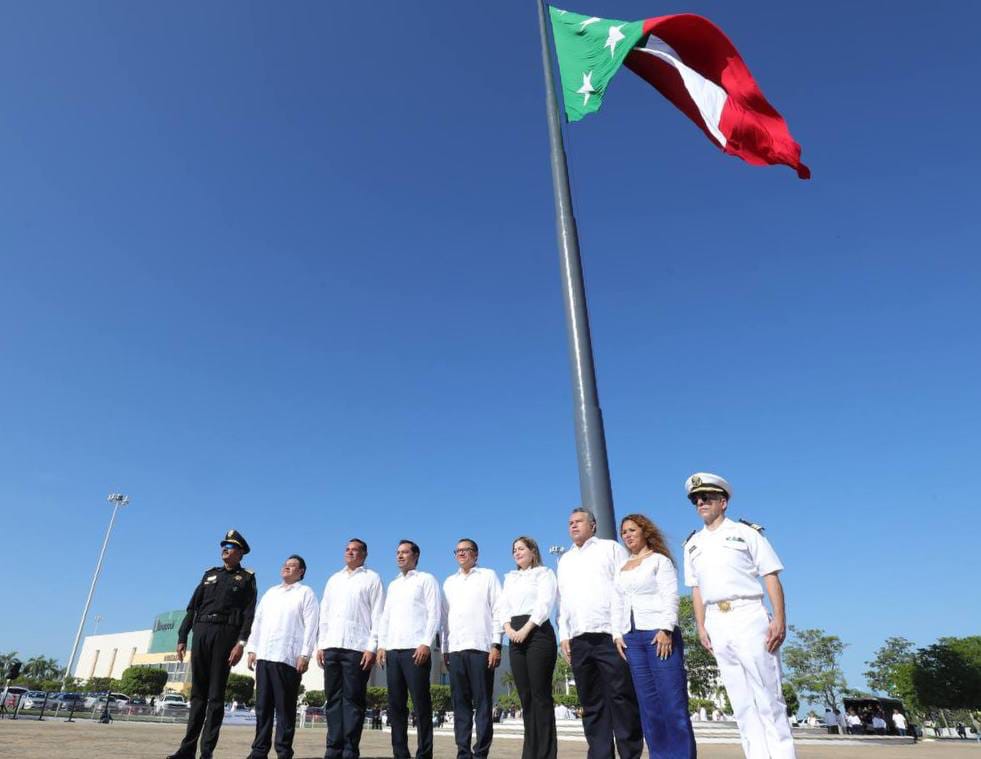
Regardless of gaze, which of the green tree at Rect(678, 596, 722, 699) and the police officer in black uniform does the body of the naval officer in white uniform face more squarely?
the police officer in black uniform

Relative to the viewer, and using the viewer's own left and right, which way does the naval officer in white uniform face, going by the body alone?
facing the viewer and to the left of the viewer

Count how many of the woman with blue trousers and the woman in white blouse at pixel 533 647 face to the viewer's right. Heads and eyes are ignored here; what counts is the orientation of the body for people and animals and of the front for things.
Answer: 0

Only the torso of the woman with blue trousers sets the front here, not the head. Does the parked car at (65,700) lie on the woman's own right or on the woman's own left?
on the woman's own right

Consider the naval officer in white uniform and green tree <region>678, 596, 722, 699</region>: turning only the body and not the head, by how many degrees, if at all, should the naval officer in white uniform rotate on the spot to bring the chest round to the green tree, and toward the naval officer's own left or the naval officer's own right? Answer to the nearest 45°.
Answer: approximately 135° to the naval officer's own right

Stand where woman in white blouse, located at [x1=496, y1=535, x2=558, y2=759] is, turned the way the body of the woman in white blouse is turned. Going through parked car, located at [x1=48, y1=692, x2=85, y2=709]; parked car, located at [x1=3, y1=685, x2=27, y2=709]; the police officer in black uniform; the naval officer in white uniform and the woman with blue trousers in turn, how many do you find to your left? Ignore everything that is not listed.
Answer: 2

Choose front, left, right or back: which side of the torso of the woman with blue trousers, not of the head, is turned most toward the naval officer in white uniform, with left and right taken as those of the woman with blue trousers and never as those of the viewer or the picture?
left

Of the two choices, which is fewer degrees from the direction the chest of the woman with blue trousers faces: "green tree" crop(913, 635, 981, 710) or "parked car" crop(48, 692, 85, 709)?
the parked car

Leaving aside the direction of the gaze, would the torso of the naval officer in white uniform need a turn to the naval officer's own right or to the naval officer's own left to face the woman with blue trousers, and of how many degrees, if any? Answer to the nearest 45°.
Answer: approximately 90° to the naval officer's own right

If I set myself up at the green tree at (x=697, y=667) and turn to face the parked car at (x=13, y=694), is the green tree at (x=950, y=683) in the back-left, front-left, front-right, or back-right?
back-left

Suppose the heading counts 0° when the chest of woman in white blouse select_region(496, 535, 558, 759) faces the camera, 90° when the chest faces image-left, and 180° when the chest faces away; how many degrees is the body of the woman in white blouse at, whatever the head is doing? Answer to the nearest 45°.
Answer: approximately 45°
